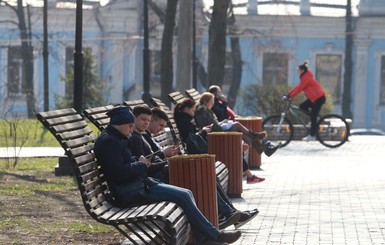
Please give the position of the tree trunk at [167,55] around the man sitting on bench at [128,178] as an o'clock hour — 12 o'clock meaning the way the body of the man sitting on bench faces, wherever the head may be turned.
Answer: The tree trunk is roughly at 9 o'clock from the man sitting on bench.

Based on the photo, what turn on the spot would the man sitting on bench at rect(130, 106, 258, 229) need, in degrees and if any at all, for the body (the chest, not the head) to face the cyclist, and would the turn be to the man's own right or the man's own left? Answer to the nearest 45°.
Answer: approximately 90° to the man's own left

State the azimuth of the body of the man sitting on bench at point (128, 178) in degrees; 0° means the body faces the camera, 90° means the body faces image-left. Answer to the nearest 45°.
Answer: approximately 270°

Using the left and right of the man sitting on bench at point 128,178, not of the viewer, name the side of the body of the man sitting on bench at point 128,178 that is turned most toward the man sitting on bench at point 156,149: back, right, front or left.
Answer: left

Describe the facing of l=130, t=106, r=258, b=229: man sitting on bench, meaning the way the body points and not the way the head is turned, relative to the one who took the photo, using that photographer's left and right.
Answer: facing to the right of the viewer

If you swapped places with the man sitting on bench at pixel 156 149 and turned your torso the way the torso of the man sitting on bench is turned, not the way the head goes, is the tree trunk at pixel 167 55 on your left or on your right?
on your left
